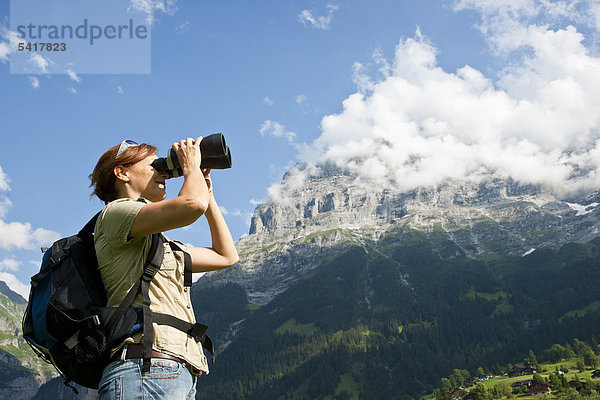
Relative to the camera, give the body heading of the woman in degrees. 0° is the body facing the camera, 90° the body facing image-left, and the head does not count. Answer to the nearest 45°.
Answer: approximately 270°

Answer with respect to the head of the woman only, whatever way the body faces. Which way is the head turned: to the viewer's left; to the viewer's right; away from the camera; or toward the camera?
to the viewer's right
